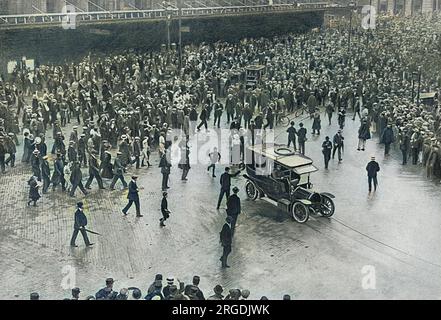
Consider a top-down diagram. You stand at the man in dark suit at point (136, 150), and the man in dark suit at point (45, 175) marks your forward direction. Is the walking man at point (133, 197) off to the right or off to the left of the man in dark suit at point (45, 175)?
left

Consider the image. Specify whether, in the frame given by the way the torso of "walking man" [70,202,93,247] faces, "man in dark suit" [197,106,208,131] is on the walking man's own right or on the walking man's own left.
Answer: on the walking man's own left

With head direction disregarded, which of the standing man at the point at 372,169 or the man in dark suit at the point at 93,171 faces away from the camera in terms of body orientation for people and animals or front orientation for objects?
the standing man
